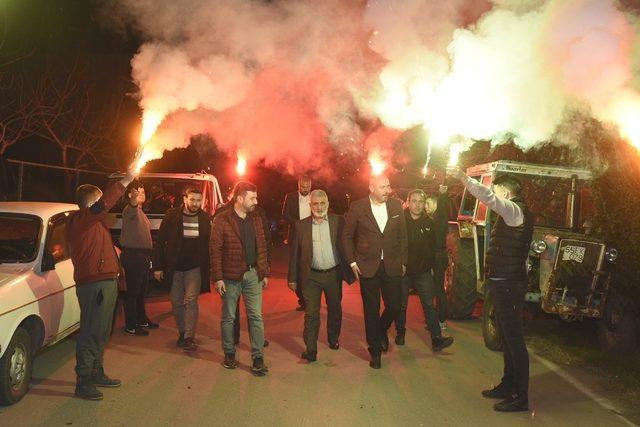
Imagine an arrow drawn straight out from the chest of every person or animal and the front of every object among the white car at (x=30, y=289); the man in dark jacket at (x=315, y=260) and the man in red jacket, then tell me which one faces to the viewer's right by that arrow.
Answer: the man in red jacket

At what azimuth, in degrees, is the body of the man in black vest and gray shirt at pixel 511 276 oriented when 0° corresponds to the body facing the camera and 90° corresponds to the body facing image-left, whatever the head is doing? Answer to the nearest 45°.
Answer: approximately 90°

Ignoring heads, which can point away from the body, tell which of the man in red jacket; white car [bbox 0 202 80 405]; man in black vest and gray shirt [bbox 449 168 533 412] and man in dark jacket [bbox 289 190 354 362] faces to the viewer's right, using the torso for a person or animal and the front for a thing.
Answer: the man in red jacket

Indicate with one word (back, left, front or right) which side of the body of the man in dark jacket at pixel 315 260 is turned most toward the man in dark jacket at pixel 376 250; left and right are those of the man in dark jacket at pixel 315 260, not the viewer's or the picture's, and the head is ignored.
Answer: left

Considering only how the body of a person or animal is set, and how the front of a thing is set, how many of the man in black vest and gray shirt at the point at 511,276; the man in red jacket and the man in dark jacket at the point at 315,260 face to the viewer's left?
1

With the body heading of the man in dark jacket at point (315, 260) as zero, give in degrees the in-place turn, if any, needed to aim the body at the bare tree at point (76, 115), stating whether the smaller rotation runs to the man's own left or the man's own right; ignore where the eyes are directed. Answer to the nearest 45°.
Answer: approximately 135° to the man's own right

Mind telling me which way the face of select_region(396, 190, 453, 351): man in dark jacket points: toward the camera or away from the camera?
toward the camera

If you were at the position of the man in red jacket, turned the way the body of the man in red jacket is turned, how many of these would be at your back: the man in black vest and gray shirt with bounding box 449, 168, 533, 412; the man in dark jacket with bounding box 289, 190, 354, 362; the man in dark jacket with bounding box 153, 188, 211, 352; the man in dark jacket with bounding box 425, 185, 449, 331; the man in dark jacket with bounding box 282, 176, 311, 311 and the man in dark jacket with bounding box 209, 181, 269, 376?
0

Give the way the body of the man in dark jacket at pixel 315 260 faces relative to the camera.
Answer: toward the camera

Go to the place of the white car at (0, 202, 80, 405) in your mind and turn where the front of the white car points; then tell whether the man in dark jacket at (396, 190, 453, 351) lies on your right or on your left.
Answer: on your left

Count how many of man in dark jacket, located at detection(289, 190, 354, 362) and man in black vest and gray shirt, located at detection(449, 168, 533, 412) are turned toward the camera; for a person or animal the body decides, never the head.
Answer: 1

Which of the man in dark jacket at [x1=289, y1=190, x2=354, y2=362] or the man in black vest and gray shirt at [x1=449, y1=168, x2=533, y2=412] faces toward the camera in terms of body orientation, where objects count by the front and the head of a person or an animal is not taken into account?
the man in dark jacket

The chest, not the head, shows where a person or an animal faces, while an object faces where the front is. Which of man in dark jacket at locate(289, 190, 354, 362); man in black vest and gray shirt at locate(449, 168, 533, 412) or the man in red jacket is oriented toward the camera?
the man in dark jacket

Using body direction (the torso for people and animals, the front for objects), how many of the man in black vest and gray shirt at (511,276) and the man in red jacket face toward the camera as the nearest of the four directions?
0

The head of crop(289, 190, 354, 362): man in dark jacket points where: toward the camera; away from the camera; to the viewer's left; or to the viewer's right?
toward the camera

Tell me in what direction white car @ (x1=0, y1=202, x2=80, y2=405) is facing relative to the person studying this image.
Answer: facing the viewer and to the left of the viewer

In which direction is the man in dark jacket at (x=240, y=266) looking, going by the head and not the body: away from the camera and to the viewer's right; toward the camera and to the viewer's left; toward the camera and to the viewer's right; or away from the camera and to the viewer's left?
toward the camera and to the viewer's right
